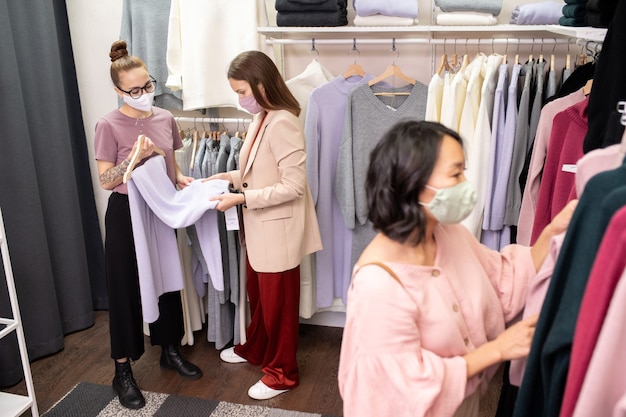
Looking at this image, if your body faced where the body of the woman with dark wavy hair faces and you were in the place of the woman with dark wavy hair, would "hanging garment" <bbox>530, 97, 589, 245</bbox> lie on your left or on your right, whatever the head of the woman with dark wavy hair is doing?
on your left

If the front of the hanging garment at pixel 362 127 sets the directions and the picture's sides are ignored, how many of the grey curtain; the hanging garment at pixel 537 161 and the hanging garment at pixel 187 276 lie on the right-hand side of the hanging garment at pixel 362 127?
2

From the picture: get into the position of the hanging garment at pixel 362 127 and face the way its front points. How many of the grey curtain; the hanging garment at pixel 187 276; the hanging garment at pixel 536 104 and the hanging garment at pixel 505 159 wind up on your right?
2

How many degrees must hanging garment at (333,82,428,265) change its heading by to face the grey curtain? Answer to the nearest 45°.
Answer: approximately 90° to its right

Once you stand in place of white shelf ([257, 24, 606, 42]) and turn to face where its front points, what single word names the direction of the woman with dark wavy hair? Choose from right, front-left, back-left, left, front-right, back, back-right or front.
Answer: front

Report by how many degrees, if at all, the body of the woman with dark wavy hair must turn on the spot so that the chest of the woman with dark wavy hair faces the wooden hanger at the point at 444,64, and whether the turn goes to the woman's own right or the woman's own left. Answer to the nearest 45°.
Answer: approximately 135° to the woman's own left

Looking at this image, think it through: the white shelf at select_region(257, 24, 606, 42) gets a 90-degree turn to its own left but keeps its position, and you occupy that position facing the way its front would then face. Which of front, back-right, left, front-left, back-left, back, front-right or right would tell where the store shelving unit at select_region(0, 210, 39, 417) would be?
back-right

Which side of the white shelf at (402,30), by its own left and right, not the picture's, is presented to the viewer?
front

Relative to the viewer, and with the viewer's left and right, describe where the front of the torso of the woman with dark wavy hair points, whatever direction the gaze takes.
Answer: facing the viewer and to the right of the viewer

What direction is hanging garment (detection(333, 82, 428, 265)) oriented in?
toward the camera

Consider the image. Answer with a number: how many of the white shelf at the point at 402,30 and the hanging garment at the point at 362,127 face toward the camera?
2

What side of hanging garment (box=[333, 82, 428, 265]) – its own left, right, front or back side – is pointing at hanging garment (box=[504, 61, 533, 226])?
left

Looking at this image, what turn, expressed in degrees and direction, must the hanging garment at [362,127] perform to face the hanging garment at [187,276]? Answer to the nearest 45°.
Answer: approximately 90° to its right

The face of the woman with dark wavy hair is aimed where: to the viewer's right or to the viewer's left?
to the viewer's right
